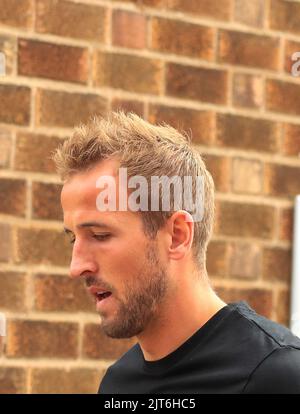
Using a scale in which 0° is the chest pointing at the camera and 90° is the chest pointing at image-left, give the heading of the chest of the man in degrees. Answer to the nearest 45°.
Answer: approximately 45°

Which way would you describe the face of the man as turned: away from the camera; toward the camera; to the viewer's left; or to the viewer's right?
to the viewer's left
